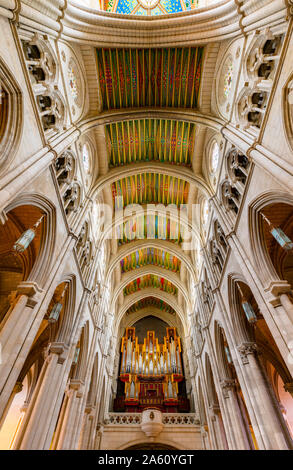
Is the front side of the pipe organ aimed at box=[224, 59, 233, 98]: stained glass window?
yes

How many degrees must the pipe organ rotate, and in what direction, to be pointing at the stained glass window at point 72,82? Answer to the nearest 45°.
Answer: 0° — it already faces it

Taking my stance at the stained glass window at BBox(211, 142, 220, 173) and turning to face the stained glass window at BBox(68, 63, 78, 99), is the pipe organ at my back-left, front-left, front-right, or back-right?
back-right

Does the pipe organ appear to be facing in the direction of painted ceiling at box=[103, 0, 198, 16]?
yes

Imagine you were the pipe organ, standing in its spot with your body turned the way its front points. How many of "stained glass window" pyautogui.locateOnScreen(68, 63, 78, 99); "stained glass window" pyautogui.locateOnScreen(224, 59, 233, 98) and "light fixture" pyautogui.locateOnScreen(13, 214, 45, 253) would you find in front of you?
3

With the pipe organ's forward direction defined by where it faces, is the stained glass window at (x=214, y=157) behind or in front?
in front

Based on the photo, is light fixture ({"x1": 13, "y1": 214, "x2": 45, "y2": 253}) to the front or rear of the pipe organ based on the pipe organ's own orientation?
to the front

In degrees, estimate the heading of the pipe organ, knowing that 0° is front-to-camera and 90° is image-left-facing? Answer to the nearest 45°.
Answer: approximately 0°
